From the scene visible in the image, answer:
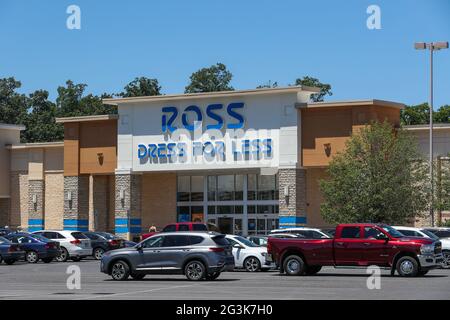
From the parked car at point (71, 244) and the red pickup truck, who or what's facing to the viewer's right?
the red pickup truck

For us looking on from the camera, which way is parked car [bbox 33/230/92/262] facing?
facing away from the viewer and to the left of the viewer

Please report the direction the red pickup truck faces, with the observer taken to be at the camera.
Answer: facing to the right of the viewer

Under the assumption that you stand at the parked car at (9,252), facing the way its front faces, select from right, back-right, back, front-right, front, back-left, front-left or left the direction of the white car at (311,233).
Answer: back

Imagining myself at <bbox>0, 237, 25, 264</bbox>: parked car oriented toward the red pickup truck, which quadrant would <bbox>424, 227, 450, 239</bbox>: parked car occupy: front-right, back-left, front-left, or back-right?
front-left

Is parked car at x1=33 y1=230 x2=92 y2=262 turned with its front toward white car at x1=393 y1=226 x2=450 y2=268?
no

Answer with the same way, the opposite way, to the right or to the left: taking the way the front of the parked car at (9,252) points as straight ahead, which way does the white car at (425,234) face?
the opposite way

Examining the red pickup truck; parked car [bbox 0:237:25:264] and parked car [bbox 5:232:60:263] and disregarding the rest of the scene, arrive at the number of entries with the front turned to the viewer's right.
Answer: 1

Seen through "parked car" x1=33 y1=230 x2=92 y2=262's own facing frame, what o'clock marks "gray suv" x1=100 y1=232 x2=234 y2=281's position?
The gray suv is roughly at 7 o'clock from the parked car.

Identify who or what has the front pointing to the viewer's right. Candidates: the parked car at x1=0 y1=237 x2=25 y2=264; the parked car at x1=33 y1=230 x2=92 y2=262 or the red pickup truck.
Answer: the red pickup truck

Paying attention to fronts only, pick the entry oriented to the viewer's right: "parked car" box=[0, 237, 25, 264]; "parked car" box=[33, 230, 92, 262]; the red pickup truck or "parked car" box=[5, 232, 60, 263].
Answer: the red pickup truck

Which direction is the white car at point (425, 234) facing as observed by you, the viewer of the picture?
facing the viewer and to the right of the viewer

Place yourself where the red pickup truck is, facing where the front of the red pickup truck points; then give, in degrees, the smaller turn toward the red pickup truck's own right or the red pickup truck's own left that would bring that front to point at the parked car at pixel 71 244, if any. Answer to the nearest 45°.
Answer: approximately 135° to the red pickup truck's own left
